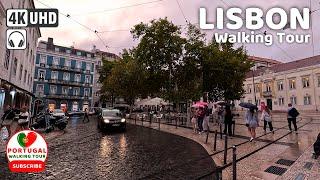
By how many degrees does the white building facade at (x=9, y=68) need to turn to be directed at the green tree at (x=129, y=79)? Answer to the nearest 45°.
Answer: approximately 90° to its left

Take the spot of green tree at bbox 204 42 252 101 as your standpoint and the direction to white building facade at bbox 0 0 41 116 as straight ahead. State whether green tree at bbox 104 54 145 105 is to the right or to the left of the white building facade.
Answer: right

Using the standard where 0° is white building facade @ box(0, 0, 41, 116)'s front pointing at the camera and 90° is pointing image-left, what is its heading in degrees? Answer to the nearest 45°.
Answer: approximately 315°

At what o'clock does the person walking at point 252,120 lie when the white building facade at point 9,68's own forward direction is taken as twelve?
The person walking is roughly at 12 o'clock from the white building facade.

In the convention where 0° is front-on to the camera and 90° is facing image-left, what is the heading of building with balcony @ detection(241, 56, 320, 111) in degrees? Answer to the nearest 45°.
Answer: approximately 45°
